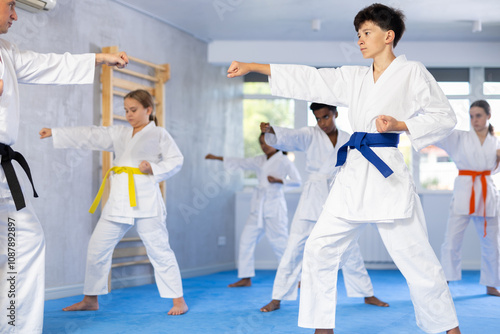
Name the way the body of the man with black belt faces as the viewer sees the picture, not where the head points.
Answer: to the viewer's right

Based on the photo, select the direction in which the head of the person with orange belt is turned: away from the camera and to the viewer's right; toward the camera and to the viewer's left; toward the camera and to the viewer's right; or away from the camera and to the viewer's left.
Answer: toward the camera and to the viewer's left

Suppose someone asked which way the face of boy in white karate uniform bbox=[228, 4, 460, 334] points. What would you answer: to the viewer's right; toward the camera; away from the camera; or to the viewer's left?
to the viewer's left

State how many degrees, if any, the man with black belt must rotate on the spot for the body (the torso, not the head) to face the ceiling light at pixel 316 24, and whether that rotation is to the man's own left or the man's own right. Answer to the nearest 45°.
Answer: approximately 45° to the man's own left

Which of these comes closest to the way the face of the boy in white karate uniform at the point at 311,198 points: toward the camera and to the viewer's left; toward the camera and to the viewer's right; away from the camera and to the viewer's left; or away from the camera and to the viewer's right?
toward the camera and to the viewer's left

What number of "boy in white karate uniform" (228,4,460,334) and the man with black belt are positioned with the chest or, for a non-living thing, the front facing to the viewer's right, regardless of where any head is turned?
1

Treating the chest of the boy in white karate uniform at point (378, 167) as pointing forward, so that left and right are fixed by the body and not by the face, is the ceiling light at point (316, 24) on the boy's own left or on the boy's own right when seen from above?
on the boy's own right

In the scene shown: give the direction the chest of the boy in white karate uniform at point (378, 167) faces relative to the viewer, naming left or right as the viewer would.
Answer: facing the viewer and to the left of the viewer

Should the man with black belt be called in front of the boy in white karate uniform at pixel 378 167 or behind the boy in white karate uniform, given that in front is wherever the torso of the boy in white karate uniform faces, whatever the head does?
in front
